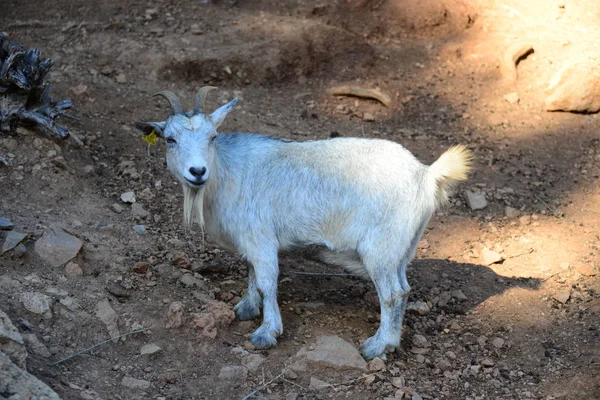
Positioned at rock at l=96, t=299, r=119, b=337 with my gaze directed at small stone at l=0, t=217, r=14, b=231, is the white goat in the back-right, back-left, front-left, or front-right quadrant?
back-right

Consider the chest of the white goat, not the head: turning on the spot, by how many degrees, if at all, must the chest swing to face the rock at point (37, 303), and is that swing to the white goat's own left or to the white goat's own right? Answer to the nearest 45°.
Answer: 0° — it already faces it

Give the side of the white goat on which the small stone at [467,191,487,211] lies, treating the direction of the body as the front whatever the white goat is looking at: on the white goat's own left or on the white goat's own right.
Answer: on the white goat's own right

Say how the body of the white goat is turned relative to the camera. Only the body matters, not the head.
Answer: to the viewer's left

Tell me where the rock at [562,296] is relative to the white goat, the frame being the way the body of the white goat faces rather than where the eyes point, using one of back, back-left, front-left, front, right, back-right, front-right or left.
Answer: back

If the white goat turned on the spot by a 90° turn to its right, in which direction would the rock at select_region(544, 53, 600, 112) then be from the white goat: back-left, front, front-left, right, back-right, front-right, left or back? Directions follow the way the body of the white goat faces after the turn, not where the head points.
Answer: front-right

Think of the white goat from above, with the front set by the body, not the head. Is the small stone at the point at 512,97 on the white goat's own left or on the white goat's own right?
on the white goat's own right

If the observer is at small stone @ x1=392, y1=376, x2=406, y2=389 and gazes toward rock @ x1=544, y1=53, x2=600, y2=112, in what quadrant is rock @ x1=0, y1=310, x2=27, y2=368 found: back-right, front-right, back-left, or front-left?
back-left

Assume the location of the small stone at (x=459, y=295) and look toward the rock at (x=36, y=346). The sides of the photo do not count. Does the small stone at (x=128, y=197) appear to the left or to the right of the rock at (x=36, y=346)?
right
